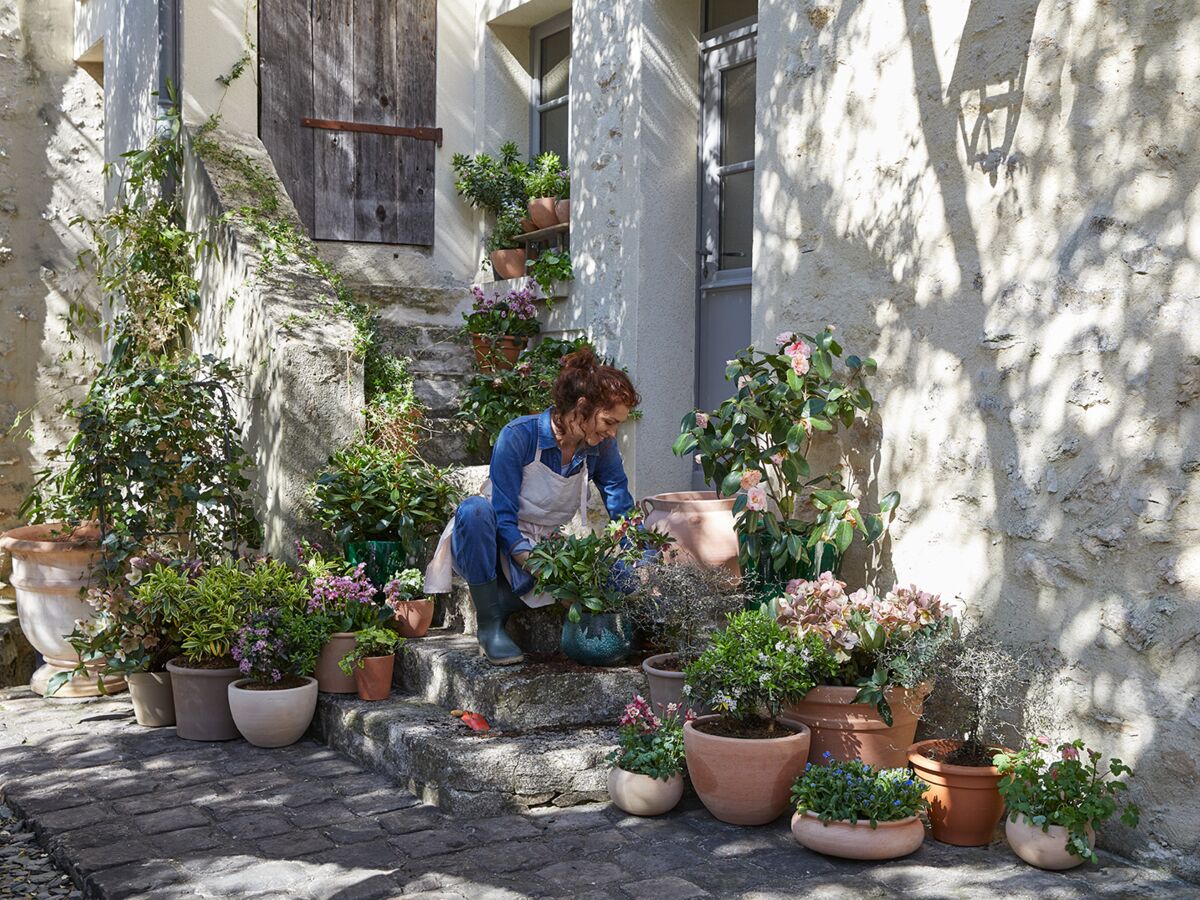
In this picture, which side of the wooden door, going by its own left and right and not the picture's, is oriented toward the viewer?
front

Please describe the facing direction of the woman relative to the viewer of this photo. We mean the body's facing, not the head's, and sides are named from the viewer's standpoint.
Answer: facing the viewer and to the right of the viewer

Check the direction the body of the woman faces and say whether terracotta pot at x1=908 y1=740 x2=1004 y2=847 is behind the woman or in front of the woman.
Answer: in front

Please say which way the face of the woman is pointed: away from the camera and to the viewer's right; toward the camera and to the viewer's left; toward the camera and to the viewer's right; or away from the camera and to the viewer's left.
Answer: toward the camera and to the viewer's right

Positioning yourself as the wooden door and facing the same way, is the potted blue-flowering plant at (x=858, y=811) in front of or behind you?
in front

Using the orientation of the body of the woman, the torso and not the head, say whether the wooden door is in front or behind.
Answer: behind

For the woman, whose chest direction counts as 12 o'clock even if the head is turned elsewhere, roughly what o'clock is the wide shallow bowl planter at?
The wide shallow bowl planter is roughly at 12 o'clock from the woman.

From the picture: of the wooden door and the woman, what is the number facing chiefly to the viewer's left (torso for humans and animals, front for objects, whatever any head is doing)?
0

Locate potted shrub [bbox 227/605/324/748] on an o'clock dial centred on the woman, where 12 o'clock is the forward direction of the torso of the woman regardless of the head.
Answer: The potted shrub is roughly at 5 o'clock from the woman.

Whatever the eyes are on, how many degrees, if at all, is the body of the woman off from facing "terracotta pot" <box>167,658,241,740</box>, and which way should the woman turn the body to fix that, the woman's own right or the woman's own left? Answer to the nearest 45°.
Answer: approximately 135° to the woman's own right

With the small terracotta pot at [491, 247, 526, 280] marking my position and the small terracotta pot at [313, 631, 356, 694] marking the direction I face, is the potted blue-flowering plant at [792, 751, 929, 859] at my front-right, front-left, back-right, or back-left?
front-left

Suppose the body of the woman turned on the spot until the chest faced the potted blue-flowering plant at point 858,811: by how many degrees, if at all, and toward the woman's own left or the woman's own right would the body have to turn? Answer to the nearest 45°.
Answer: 0° — they already face it

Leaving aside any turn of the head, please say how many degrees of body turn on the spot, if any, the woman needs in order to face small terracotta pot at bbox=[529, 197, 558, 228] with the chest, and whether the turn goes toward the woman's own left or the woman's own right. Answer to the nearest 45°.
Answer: approximately 135° to the woman's own left
